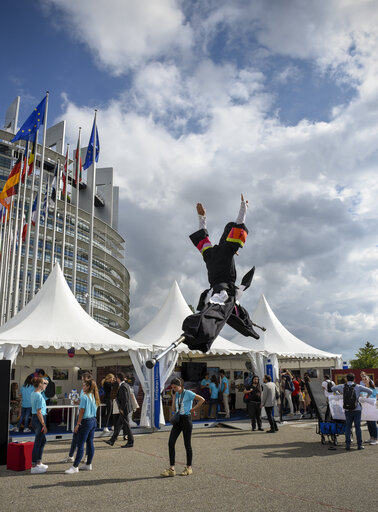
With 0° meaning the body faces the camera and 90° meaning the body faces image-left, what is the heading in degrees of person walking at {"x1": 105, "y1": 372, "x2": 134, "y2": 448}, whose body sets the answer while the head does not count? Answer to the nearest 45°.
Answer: approximately 90°
